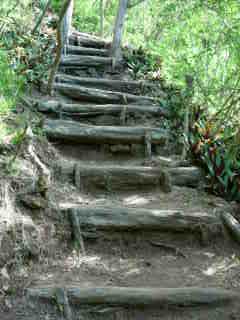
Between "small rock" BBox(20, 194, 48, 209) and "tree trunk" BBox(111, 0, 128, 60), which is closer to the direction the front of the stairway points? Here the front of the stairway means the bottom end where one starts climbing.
the small rock

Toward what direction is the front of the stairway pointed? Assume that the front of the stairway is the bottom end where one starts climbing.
toward the camera

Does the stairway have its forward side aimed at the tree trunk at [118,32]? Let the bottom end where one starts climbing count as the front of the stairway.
no
